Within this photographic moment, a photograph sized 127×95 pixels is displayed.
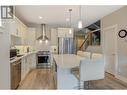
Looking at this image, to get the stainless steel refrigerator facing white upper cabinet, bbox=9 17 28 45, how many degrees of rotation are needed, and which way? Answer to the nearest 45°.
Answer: approximately 45° to its right

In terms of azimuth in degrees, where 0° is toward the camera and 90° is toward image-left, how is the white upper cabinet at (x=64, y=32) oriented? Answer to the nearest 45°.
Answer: approximately 0°

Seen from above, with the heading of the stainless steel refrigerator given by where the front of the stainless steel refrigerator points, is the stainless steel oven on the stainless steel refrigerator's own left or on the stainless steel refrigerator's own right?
on the stainless steel refrigerator's own right

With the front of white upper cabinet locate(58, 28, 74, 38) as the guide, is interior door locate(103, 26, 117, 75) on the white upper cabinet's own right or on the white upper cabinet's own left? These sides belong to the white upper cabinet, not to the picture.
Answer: on the white upper cabinet's own left
